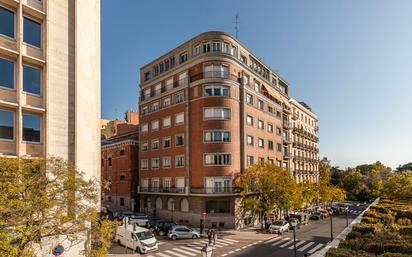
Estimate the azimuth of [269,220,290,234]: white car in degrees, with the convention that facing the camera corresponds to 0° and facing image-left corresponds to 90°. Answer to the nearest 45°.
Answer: approximately 45°

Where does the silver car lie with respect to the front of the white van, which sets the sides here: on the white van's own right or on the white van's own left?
on the white van's own left

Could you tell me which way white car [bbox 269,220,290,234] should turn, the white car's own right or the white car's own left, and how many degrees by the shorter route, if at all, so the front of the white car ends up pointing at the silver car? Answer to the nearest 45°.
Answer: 0° — it already faces it

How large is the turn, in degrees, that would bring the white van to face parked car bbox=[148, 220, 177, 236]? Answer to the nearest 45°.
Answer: approximately 135° to its left
